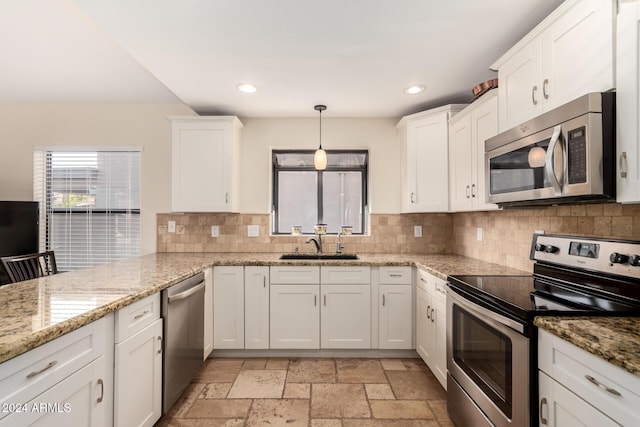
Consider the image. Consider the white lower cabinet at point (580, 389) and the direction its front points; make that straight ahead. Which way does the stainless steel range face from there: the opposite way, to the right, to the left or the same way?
the same way

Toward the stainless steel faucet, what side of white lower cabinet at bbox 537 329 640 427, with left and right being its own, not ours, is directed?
right

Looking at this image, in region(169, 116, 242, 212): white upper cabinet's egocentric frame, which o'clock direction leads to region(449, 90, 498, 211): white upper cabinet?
region(449, 90, 498, 211): white upper cabinet is roughly at 10 o'clock from region(169, 116, 242, 212): white upper cabinet.

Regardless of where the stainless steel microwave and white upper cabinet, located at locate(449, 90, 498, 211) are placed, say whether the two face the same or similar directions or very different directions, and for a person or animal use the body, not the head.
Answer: same or similar directions

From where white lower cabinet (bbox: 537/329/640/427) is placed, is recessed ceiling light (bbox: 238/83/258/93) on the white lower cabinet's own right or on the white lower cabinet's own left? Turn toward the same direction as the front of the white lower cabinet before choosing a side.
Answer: on the white lower cabinet's own right

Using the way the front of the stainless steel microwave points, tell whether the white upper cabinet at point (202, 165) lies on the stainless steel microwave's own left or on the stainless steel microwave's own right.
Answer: on the stainless steel microwave's own right

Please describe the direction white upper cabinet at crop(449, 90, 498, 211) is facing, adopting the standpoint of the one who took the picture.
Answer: facing the viewer and to the left of the viewer

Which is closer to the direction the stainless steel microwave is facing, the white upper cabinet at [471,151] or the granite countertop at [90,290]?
the granite countertop

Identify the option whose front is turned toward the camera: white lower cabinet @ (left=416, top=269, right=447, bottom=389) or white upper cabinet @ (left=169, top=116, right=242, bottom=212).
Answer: the white upper cabinet

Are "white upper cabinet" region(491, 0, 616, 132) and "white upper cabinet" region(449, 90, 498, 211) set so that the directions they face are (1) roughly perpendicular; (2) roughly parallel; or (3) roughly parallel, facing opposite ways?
roughly parallel

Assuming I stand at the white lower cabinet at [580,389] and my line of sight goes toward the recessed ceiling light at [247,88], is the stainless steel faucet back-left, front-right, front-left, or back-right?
front-right

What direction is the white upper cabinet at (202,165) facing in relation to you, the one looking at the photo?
facing the viewer

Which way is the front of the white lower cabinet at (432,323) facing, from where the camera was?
facing to the left of the viewer

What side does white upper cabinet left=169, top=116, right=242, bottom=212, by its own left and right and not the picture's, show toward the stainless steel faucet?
left

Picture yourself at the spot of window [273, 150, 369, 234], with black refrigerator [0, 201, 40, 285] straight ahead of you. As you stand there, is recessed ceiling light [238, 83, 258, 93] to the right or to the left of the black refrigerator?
left

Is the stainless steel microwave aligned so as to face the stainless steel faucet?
no
